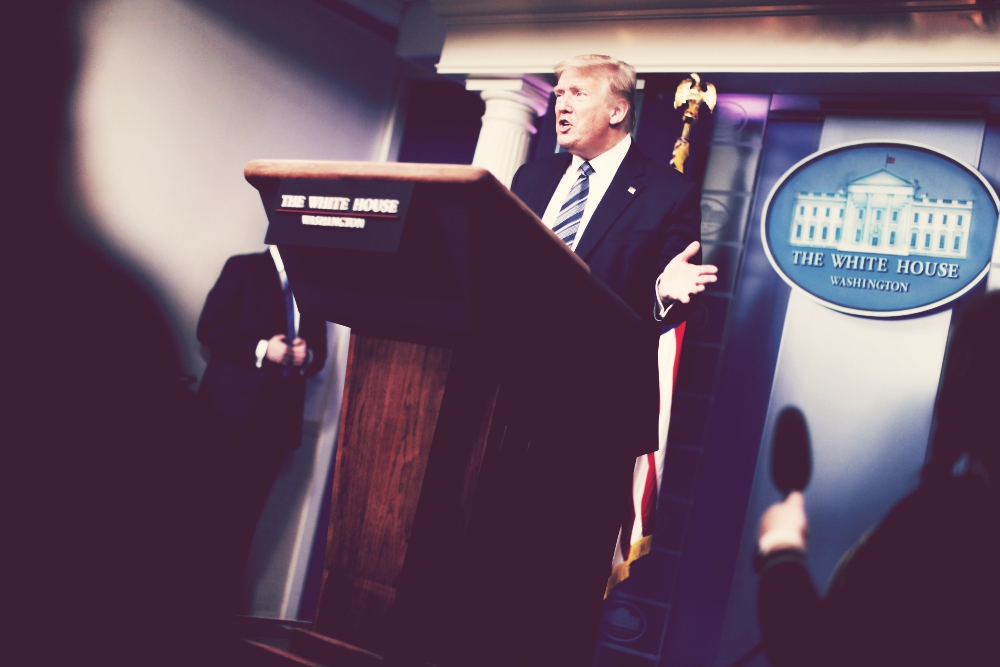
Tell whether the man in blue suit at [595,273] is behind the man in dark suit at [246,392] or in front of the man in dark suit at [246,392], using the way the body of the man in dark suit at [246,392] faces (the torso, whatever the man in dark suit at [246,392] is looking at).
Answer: in front

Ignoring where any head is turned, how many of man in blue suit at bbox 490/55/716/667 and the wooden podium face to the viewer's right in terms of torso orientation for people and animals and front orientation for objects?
0

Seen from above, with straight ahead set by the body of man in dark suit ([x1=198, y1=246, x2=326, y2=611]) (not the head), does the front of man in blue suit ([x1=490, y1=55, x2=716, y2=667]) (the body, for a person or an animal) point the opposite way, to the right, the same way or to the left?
to the right

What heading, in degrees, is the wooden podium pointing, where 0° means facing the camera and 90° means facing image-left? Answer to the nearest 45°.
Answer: approximately 45°

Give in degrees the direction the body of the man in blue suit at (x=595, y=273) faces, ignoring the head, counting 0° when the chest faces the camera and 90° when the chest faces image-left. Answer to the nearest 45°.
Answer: approximately 45°

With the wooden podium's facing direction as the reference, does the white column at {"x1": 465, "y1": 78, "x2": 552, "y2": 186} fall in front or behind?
behind

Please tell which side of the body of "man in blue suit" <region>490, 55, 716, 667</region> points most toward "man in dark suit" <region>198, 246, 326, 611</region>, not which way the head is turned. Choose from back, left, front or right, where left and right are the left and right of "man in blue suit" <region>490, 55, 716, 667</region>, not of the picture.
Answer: right

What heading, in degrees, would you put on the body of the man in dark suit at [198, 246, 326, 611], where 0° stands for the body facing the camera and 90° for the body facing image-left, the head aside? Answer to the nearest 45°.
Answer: approximately 315°
